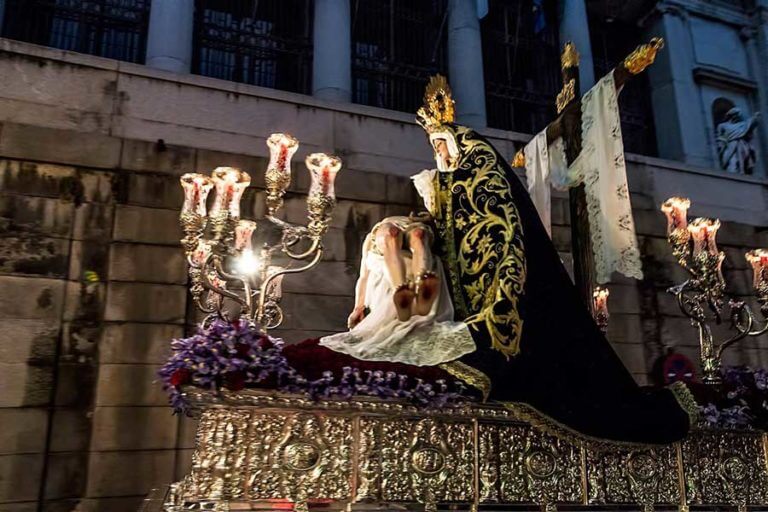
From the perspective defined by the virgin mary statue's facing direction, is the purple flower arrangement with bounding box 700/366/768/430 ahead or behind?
behind

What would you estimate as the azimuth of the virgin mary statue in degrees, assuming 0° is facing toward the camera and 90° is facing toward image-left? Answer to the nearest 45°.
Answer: approximately 90°
